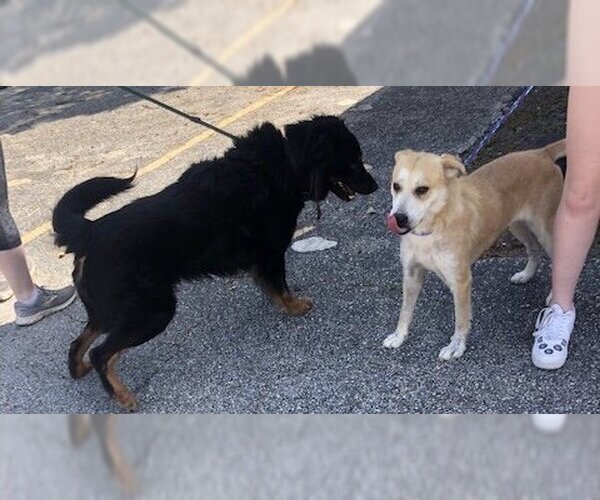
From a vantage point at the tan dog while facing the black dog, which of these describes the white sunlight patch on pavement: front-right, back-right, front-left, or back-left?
front-right

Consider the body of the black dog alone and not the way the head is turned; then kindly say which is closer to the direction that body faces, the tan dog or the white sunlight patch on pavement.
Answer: the white sunlight patch on pavement

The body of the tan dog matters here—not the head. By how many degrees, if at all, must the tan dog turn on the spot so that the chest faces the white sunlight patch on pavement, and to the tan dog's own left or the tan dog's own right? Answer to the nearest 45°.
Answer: approximately 90° to the tan dog's own right

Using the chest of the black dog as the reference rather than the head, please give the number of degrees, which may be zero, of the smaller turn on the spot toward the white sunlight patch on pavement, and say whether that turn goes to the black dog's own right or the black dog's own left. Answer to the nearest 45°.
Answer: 0° — it already faces it

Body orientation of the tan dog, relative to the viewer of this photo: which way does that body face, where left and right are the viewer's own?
facing the viewer and to the left of the viewer

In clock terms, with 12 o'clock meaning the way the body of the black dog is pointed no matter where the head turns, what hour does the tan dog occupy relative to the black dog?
The tan dog is roughly at 2 o'clock from the black dog.

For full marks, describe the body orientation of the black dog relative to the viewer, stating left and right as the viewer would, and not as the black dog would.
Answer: facing away from the viewer and to the right of the viewer

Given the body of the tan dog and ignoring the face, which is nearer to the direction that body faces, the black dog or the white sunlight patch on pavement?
the black dog

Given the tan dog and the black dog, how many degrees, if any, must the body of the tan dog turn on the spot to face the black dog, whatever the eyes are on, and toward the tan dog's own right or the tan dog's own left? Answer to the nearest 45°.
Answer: approximately 45° to the tan dog's own right

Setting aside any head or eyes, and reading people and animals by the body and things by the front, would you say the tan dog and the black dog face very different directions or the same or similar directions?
very different directions
